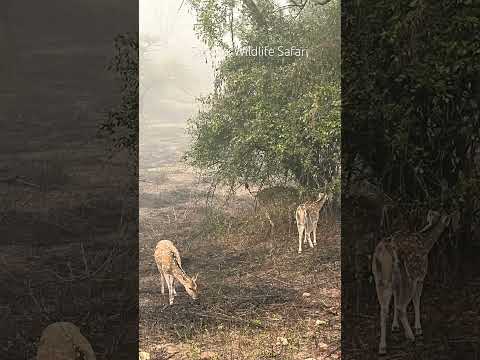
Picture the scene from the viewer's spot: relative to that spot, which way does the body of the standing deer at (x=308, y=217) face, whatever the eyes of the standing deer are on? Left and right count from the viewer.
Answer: facing away from the viewer and to the right of the viewer

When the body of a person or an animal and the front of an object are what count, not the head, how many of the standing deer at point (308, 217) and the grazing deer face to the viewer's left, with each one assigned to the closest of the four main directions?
0

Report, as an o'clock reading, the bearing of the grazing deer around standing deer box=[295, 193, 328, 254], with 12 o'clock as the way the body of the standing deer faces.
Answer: The grazing deer is roughly at 7 o'clock from the standing deer.
